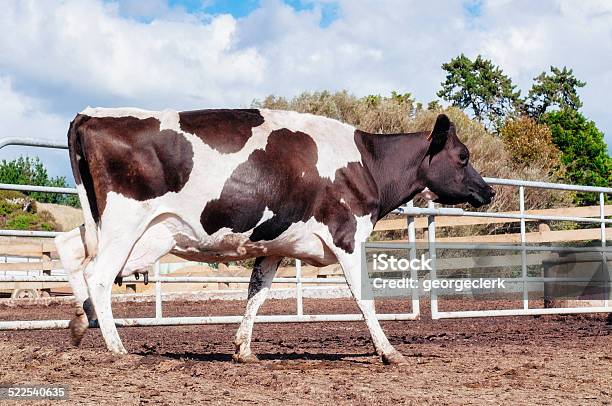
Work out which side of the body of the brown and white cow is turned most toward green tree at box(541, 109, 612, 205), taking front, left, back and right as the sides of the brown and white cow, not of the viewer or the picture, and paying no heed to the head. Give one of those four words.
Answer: left

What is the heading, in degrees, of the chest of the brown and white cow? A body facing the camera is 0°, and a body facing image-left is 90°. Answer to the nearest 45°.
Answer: approximately 270°
